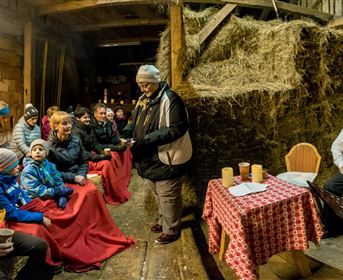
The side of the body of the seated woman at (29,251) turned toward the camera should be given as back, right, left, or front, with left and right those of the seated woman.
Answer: right

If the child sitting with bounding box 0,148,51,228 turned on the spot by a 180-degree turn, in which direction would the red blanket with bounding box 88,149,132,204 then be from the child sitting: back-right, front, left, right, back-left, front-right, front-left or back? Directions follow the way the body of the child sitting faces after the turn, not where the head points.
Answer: back-right

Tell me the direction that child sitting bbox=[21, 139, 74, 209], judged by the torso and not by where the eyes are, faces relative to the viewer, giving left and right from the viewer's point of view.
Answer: facing the viewer and to the right of the viewer

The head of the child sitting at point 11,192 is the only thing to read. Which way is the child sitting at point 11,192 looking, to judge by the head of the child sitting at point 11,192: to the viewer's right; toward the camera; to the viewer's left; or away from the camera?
to the viewer's right

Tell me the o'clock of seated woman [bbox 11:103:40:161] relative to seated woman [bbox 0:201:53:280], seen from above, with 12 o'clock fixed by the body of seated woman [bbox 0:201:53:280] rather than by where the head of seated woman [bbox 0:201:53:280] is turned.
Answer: seated woman [bbox 11:103:40:161] is roughly at 9 o'clock from seated woman [bbox 0:201:53:280].

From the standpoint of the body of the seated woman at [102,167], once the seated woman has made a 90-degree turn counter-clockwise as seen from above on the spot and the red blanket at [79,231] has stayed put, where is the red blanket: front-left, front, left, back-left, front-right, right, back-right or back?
back-right

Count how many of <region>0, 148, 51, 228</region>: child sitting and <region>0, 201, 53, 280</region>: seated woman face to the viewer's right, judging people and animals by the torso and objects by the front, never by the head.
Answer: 2

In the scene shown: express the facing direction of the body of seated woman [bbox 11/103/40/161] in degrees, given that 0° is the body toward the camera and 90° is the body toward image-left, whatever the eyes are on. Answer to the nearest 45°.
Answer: approximately 315°

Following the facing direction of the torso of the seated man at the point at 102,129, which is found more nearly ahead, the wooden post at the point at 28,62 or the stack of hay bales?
the stack of hay bales

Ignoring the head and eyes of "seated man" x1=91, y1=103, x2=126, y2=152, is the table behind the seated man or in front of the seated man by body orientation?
in front

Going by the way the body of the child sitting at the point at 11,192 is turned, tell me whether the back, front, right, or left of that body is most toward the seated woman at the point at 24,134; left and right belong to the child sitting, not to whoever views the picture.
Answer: left

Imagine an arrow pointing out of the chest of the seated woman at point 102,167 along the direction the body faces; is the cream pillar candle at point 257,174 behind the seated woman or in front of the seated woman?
in front

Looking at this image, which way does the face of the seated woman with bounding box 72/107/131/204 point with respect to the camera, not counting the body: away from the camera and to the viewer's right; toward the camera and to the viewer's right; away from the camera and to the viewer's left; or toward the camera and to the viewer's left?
toward the camera and to the viewer's right

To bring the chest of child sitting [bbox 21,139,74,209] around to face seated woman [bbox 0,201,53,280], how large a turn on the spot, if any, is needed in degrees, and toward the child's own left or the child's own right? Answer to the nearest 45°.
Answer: approximately 45° to the child's own right
